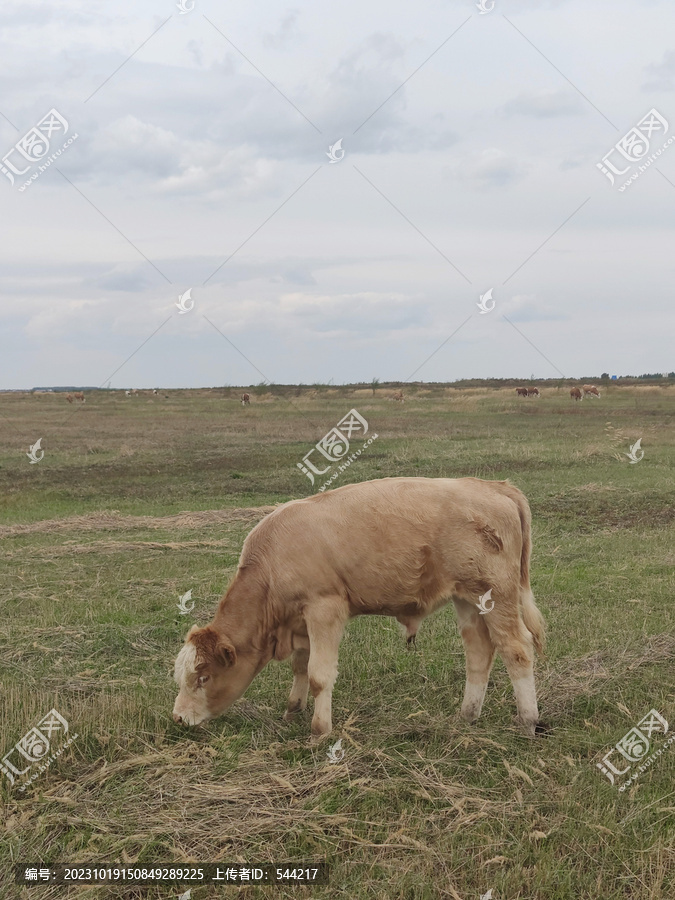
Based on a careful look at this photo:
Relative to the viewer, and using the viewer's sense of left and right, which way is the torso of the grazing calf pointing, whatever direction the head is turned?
facing to the left of the viewer
